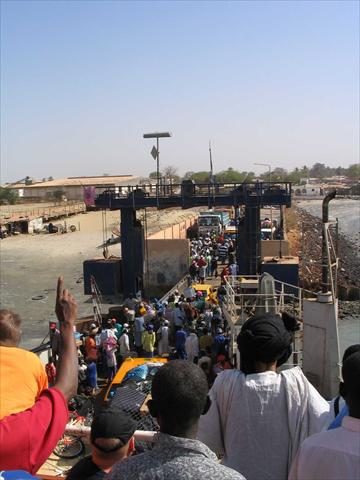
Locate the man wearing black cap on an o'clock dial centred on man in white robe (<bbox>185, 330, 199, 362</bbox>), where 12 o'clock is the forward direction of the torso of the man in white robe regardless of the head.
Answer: The man wearing black cap is roughly at 6 o'clock from the man in white robe.

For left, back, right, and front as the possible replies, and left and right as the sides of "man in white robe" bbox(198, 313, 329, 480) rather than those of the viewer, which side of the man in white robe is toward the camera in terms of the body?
back

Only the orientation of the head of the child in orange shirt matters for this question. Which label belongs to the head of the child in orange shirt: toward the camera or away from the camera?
away from the camera

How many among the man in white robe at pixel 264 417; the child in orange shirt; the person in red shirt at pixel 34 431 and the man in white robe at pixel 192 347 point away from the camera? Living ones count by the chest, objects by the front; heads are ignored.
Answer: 4

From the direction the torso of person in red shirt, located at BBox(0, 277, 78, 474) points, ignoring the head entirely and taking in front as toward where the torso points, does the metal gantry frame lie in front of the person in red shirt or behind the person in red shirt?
in front

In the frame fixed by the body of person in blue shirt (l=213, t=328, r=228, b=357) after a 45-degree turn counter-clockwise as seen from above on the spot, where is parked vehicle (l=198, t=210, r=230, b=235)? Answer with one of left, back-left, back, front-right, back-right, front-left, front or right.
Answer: front-right

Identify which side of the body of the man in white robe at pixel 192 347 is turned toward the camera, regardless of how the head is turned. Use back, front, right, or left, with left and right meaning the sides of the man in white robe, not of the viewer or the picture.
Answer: back

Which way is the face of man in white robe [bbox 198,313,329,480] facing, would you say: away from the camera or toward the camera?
away from the camera

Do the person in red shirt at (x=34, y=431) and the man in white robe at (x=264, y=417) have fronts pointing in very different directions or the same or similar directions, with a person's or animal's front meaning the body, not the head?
same or similar directions

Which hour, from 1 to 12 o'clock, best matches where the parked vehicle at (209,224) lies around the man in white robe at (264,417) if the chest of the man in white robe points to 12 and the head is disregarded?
The parked vehicle is roughly at 12 o'clock from the man in white robe.

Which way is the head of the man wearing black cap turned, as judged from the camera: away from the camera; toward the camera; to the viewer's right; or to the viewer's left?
away from the camera

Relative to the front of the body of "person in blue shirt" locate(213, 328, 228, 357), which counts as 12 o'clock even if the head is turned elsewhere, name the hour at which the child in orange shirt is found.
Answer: The child in orange shirt is roughly at 6 o'clock from the person in blue shirt.

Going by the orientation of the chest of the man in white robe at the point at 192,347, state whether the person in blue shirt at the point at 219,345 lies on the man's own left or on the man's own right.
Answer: on the man's own right

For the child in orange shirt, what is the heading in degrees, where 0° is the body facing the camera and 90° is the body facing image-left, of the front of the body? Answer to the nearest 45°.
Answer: approximately 180°

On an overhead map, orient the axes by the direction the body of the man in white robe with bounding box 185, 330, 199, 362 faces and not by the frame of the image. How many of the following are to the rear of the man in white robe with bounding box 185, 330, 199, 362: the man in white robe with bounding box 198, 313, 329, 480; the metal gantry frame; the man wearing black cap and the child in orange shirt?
3

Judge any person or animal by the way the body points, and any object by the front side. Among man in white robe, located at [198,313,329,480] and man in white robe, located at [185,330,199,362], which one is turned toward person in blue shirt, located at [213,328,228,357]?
man in white robe, located at [198,313,329,480]

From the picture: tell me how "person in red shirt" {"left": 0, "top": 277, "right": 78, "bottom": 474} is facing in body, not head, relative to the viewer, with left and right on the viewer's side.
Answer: facing away from the viewer
